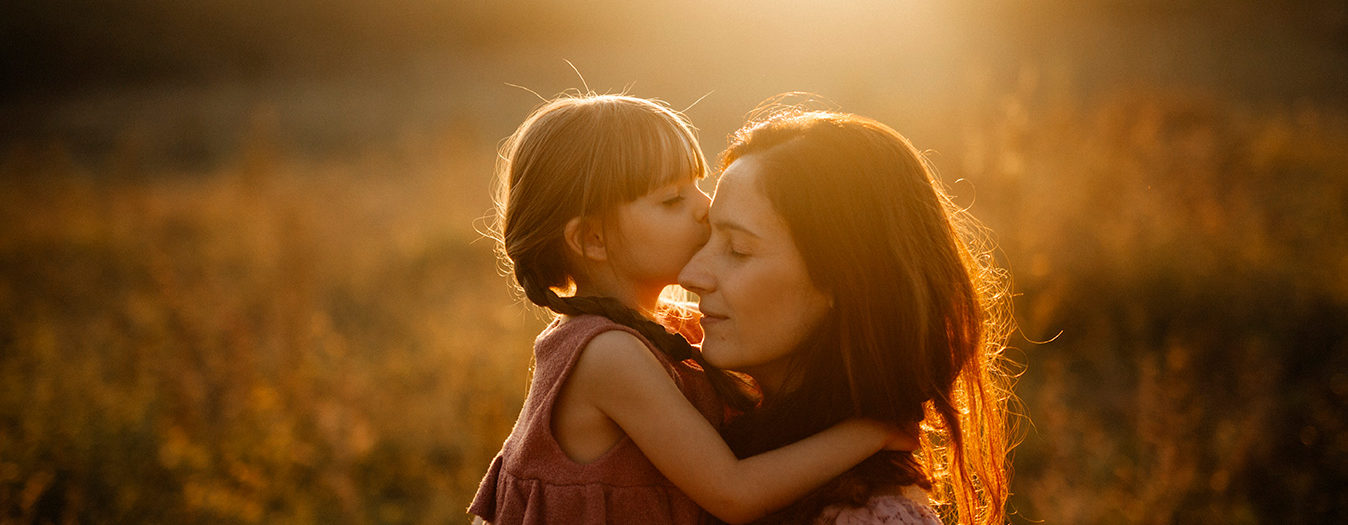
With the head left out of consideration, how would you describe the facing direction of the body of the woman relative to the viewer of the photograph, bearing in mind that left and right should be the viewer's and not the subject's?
facing to the left of the viewer

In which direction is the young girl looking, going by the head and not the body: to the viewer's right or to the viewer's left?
to the viewer's right

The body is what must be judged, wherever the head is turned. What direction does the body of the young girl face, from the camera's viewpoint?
to the viewer's right
